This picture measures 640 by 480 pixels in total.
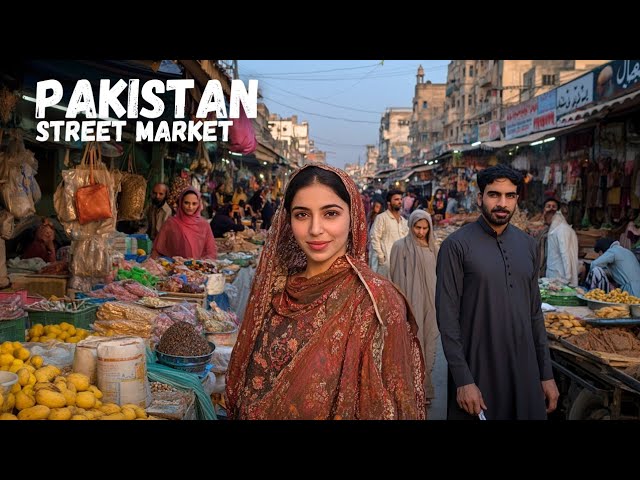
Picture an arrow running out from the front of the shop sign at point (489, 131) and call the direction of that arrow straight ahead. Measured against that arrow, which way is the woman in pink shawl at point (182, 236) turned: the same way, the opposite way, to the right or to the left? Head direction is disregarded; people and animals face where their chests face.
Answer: to the left

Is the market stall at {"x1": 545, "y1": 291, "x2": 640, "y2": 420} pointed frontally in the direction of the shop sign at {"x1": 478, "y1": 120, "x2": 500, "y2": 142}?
no

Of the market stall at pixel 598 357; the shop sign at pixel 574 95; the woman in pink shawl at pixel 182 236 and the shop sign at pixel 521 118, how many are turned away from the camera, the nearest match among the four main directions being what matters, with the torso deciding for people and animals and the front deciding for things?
0

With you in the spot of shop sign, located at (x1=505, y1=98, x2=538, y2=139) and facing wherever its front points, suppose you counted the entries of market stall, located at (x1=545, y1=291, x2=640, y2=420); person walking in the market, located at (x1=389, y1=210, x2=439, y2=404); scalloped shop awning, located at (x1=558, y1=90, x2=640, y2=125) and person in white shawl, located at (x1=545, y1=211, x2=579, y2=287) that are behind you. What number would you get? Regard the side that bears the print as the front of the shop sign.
0

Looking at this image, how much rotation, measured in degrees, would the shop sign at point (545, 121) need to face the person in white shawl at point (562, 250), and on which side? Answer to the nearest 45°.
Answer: approximately 45° to its left

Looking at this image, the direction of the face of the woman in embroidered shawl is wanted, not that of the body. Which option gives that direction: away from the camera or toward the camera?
toward the camera

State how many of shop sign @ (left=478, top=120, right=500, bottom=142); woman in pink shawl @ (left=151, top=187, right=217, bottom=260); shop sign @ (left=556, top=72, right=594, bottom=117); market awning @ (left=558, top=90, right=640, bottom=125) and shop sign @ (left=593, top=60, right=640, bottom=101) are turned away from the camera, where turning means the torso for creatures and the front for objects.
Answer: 0

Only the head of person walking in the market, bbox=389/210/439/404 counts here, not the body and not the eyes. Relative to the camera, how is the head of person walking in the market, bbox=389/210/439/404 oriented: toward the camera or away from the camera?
toward the camera

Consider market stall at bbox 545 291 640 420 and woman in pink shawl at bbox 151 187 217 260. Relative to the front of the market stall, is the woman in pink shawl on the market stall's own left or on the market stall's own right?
on the market stall's own right

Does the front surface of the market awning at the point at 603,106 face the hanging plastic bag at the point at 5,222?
yes

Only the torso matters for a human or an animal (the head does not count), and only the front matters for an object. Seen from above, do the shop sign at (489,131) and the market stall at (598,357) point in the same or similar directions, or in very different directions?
same or similar directions

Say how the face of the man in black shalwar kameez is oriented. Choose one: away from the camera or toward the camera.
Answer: toward the camera

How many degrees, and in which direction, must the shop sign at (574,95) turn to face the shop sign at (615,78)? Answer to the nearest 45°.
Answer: approximately 45° to its left

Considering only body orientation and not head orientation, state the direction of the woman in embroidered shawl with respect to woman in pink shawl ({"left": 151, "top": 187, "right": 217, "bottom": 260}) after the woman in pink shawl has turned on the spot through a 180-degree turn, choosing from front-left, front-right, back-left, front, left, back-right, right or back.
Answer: back

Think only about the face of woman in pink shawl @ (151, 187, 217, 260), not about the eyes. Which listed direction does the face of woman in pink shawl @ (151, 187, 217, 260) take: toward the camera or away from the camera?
toward the camera

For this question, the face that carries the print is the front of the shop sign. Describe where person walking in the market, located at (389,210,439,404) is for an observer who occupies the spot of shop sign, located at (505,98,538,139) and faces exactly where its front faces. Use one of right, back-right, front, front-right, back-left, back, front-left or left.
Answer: front-left

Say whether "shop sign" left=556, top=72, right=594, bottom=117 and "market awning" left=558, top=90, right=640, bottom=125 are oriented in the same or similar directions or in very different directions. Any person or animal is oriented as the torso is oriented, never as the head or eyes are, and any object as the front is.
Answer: same or similar directions

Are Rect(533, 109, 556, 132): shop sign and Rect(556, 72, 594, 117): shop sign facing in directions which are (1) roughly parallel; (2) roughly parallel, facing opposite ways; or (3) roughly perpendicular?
roughly parallel

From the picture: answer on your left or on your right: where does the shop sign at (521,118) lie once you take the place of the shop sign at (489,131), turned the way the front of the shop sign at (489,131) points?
on your left

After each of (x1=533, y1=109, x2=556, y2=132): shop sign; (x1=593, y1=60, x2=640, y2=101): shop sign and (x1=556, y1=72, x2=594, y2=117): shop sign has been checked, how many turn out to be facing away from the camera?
0
